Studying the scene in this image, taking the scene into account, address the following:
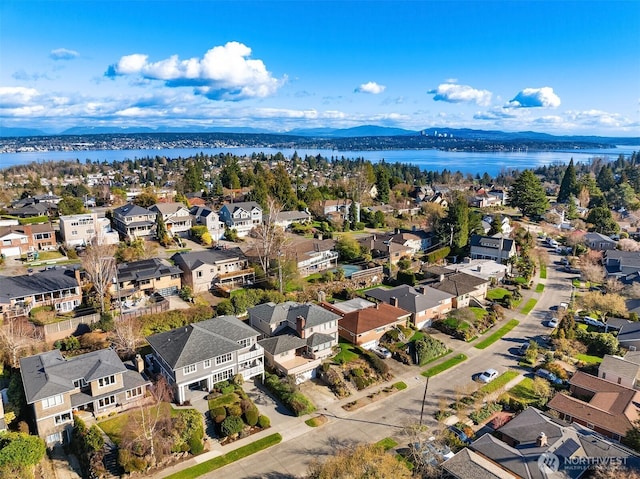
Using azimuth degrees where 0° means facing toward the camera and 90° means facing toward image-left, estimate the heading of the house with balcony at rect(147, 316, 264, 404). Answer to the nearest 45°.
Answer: approximately 315°

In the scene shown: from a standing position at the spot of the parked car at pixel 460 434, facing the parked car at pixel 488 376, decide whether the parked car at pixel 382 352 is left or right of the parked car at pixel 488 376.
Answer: left

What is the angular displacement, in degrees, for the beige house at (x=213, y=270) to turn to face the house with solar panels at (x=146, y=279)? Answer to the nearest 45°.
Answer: approximately 135° to its right

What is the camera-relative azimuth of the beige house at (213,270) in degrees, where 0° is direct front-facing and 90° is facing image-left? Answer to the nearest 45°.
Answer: approximately 315°

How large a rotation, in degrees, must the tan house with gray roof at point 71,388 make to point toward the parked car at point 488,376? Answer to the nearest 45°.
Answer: approximately 45° to its left

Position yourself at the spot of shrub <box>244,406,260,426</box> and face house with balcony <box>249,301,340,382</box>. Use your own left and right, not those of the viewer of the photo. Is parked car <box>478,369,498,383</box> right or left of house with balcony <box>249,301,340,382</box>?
right

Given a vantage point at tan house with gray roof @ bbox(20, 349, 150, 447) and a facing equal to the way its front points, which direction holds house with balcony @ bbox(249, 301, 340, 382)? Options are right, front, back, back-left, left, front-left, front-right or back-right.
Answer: front-left
